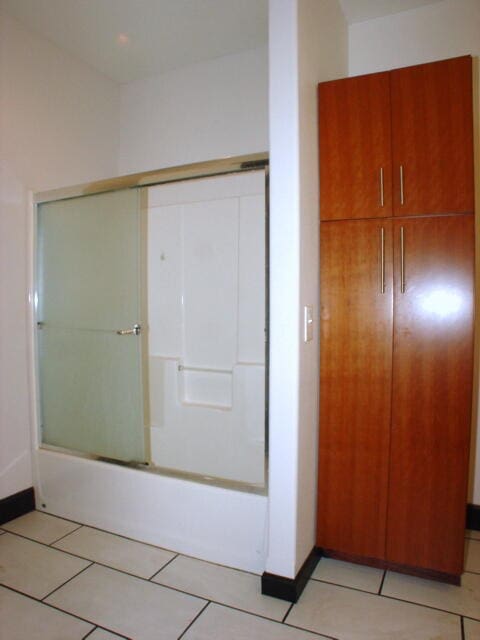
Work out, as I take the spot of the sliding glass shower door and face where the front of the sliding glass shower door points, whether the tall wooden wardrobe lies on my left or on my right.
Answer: on my left

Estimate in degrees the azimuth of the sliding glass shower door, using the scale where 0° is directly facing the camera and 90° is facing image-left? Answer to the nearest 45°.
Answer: approximately 45°

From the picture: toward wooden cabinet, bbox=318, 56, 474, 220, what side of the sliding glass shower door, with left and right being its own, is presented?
left
